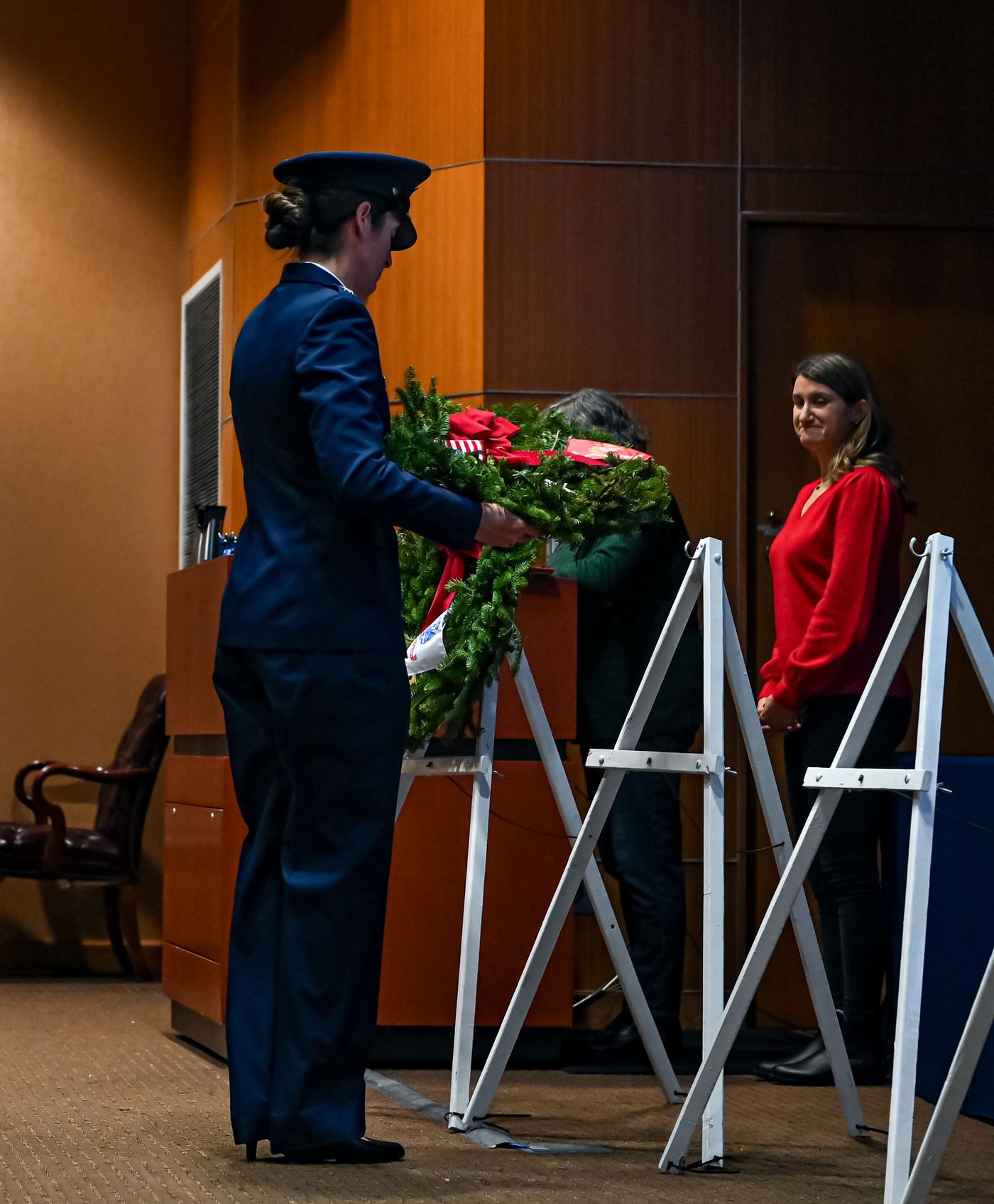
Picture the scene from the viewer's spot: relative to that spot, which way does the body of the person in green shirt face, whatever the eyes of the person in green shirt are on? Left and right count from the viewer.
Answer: facing to the left of the viewer

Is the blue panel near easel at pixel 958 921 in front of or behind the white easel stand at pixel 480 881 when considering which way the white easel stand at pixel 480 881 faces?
behind

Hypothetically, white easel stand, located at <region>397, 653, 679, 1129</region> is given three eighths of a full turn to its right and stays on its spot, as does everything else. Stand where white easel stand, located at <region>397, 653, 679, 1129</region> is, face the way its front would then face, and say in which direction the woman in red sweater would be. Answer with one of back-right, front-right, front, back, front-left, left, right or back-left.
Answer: front-right

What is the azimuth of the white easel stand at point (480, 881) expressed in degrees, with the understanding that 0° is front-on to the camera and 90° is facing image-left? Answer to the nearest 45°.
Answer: approximately 45°

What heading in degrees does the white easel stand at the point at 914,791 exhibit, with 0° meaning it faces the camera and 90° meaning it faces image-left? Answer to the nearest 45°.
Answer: approximately 45°

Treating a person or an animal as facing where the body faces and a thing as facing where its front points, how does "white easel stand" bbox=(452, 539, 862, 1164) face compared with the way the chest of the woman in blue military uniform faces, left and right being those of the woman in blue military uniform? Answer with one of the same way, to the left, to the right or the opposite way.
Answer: the opposite way

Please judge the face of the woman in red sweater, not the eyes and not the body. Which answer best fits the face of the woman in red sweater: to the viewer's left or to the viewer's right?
to the viewer's left

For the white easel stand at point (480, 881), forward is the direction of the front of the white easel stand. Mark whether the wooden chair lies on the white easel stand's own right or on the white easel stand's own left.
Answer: on the white easel stand's own right
